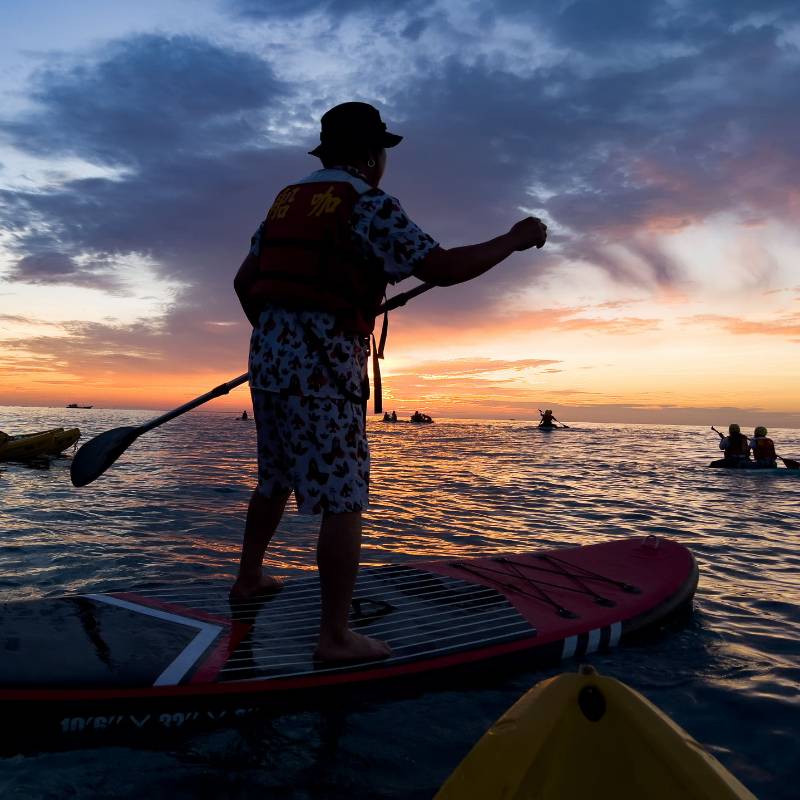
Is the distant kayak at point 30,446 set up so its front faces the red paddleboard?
no

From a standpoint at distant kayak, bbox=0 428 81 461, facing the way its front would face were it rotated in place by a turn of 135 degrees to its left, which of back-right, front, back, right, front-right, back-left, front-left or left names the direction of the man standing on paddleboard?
back-left

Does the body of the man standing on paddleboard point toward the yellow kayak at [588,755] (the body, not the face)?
no

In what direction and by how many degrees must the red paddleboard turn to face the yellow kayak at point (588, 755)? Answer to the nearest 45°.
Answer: approximately 45° to its right

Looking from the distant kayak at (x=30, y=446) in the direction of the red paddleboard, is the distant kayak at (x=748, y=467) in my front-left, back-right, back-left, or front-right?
front-left

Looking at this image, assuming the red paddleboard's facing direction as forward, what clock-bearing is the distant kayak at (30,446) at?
The distant kayak is roughly at 8 o'clock from the red paddleboard.

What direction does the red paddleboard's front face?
to the viewer's right

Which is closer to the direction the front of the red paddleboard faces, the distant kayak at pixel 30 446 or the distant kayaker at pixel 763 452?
the distant kayaker

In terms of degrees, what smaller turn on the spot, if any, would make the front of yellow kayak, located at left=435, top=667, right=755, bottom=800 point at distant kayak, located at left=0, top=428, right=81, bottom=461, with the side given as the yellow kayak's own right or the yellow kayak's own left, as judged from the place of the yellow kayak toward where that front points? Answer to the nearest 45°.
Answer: approximately 45° to the yellow kayak's own left

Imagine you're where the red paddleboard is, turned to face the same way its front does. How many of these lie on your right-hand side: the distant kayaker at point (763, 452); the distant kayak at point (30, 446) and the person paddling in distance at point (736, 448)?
0

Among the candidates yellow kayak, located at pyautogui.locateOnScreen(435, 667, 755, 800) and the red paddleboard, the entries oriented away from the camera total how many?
1

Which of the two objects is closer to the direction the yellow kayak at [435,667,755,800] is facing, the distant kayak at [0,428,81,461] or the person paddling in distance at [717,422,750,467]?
the person paddling in distance

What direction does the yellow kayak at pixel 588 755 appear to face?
away from the camera

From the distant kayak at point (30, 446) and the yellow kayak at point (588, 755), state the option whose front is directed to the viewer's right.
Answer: the distant kayak

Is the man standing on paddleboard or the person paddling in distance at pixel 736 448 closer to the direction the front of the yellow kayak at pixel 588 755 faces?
the person paddling in distance

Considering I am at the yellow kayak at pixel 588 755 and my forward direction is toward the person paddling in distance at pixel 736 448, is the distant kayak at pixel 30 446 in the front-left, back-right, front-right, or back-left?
front-left

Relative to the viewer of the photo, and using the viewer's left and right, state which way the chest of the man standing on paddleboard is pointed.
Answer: facing away from the viewer and to the right of the viewer

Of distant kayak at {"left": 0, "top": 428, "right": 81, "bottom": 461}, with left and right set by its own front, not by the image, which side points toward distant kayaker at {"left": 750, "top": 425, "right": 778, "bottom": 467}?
front

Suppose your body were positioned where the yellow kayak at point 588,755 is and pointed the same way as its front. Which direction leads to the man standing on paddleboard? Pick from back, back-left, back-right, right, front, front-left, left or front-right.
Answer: front-left

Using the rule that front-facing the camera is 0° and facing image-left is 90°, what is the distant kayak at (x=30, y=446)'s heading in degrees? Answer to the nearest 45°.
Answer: approximately 270°

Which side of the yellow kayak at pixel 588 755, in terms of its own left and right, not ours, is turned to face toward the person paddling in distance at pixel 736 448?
front
